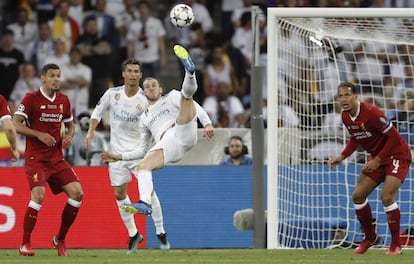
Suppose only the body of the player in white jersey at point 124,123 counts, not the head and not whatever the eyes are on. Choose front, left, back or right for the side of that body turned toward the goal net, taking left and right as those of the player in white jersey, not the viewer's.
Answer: left

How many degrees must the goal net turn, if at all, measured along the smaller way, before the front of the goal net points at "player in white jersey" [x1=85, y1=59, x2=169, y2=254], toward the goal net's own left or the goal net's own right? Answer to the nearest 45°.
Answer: approximately 45° to the goal net's own right

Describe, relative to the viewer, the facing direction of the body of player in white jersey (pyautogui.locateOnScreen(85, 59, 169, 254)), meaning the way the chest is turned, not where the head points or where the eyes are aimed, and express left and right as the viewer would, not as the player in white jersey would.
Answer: facing the viewer

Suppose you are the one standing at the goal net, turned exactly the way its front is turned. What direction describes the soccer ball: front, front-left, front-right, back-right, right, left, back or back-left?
front-right
